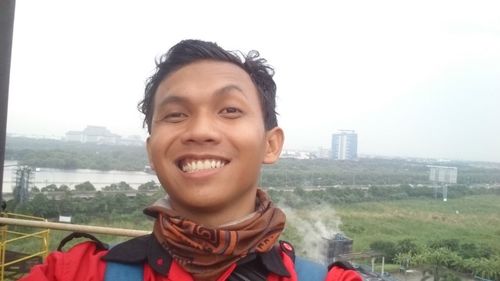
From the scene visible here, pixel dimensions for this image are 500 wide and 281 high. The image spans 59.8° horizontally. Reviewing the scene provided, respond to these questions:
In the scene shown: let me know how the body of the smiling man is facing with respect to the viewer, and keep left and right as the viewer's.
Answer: facing the viewer

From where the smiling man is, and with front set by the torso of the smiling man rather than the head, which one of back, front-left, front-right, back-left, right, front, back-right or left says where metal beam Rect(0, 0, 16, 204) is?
back-right

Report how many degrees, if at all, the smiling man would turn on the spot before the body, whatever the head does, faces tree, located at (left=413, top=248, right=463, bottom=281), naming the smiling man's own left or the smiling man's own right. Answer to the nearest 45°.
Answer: approximately 135° to the smiling man's own left

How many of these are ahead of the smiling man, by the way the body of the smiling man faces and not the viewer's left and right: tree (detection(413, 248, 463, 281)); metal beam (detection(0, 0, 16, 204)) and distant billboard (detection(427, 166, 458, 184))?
0

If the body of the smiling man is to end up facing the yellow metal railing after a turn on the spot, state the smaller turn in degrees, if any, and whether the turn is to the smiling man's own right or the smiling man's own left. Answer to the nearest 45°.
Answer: approximately 135° to the smiling man's own right

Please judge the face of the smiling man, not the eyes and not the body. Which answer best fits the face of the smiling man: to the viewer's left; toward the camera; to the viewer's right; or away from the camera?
toward the camera

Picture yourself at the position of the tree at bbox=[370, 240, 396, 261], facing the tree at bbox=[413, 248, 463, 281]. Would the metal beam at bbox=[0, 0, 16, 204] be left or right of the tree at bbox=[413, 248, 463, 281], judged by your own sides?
right

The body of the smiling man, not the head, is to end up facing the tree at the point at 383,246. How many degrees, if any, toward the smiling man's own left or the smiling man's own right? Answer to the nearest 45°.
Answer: approximately 135° to the smiling man's own left

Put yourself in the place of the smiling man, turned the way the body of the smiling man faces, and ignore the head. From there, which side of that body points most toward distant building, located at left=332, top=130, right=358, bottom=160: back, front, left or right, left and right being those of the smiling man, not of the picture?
back
